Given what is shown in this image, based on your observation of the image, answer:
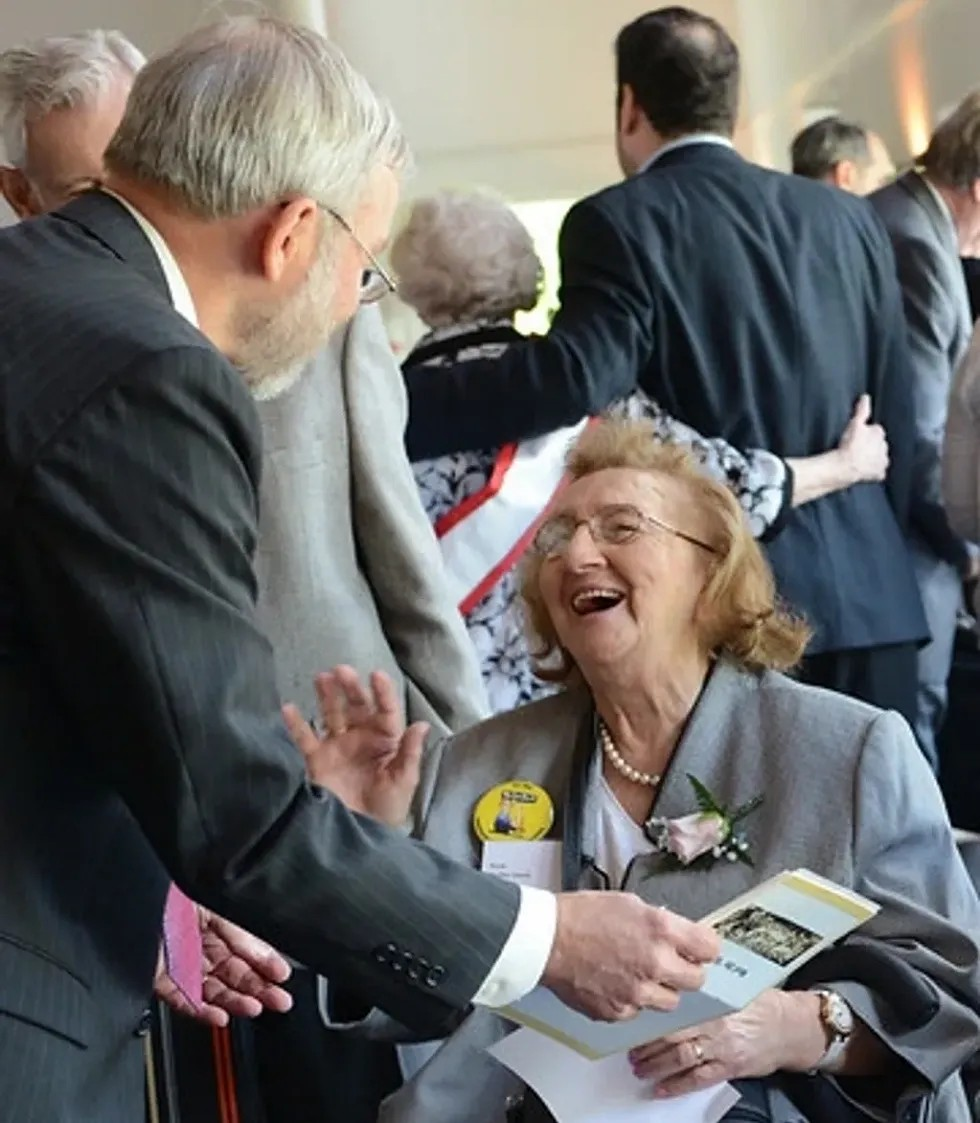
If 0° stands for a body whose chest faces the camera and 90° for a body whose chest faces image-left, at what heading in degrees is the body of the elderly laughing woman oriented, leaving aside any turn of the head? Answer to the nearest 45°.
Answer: approximately 45°

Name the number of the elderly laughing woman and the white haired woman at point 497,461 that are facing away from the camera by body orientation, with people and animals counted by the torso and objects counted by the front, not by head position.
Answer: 1

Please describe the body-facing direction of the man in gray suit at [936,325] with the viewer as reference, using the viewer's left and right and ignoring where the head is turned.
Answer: facing away from the viewer and to the right of the viewer

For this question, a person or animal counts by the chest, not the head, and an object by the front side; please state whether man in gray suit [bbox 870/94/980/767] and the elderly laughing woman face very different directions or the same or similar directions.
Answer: very different directions

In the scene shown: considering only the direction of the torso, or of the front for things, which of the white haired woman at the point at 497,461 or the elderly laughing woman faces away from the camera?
the white haired woman

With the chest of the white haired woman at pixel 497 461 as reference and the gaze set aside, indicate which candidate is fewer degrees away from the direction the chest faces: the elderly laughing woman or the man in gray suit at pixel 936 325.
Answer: the man in gray suit

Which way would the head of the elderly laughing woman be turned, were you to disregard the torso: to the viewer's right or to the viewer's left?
to the viewer's left

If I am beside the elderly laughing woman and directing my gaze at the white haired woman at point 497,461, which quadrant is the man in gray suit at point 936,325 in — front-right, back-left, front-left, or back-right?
front-right

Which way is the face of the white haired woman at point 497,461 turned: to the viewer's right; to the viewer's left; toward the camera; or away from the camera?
away from the camera

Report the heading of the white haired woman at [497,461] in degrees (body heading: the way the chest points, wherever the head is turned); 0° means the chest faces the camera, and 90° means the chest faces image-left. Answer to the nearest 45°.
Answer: approximately 180°

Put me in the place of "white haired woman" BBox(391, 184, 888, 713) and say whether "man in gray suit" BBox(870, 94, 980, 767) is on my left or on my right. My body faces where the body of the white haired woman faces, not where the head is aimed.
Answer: on my right

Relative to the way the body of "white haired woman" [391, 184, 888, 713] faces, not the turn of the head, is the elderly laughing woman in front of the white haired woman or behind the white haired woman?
behind

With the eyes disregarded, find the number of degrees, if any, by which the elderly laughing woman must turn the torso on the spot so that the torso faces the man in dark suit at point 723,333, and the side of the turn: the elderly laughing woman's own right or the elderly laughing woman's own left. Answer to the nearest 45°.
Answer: approximately 135° to the elderly laughing woman's own right
